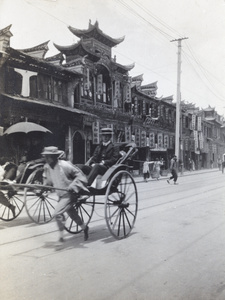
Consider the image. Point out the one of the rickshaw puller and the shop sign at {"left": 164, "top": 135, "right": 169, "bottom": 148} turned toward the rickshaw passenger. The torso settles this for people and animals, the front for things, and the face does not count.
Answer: the shop sign

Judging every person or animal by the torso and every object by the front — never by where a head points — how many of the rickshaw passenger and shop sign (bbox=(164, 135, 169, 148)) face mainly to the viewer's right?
0

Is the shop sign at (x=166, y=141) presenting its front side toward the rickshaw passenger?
yes

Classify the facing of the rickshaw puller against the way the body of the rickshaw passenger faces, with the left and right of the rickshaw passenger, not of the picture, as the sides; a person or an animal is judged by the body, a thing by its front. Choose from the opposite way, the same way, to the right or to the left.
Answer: the same way

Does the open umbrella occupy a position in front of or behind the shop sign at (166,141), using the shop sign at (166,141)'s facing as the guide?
in front

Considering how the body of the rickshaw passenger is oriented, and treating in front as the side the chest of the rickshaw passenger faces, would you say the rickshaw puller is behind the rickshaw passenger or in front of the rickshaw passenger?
in front

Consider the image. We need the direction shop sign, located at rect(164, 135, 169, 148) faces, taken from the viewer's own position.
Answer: facing the viewer

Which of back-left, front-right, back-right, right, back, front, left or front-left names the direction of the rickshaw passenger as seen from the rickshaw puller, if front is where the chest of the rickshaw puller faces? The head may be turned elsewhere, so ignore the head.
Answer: back

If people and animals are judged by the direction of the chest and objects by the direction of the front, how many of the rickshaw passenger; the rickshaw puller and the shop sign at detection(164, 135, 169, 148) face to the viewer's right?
0

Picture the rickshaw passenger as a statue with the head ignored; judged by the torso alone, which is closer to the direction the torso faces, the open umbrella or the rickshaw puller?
the rickshaw puller

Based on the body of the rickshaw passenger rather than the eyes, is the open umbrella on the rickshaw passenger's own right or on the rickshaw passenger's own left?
on the rickshaw passenger's own right

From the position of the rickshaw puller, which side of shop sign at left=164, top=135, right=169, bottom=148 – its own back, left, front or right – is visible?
front

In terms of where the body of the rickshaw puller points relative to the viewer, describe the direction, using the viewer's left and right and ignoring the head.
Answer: facing the viewer and to the left of the viewer

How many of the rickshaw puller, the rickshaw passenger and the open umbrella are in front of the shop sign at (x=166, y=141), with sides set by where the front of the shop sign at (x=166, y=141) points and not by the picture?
3
